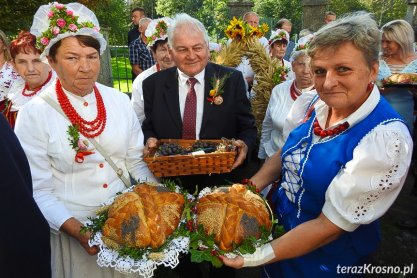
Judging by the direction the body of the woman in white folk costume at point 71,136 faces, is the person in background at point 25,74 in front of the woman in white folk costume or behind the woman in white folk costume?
behind

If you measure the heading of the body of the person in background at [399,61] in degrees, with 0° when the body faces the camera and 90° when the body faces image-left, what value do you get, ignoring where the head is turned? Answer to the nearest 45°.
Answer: approximately 45°

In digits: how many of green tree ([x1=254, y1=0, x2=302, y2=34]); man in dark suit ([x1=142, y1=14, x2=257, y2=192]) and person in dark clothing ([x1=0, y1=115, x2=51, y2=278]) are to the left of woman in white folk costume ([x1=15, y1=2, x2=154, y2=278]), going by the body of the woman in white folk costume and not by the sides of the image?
2

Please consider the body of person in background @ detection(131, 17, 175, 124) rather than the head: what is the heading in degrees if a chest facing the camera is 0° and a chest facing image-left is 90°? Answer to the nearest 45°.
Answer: approximately 315°

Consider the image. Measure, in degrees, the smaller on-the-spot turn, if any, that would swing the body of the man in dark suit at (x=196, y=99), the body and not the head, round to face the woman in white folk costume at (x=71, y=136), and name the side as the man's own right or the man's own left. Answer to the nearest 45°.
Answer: approximately 45° to the man's own right

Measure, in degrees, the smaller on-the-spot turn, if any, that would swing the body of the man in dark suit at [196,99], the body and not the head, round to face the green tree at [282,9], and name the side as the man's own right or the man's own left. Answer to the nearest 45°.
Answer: approximately 180°

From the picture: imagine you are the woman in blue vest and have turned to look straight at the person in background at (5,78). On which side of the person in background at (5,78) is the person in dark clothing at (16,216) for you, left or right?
left

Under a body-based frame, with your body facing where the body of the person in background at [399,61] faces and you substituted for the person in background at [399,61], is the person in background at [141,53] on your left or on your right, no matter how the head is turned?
on your right

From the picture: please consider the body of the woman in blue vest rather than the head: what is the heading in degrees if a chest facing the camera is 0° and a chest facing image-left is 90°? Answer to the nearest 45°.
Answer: approximately 45°
